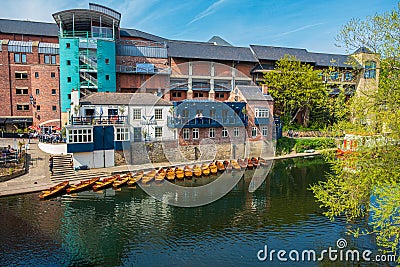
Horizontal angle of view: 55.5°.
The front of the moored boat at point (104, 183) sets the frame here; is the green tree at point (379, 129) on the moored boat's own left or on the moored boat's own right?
on the moored boat's own right

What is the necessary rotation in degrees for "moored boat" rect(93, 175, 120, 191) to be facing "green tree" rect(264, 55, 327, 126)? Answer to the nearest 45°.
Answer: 0° — it already faces it

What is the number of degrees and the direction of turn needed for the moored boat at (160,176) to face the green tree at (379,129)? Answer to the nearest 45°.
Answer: approximately 90° to its right

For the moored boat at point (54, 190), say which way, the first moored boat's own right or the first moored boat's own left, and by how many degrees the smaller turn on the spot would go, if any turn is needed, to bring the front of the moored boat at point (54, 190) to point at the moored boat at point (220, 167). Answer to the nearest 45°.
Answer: approximately 45° to the first moored boat's own right

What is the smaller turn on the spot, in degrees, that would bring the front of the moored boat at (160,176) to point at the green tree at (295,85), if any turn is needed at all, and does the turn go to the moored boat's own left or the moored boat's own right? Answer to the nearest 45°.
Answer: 0° — it already faces it

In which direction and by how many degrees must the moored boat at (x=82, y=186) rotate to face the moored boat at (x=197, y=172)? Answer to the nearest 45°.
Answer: approximately 45° to its right
